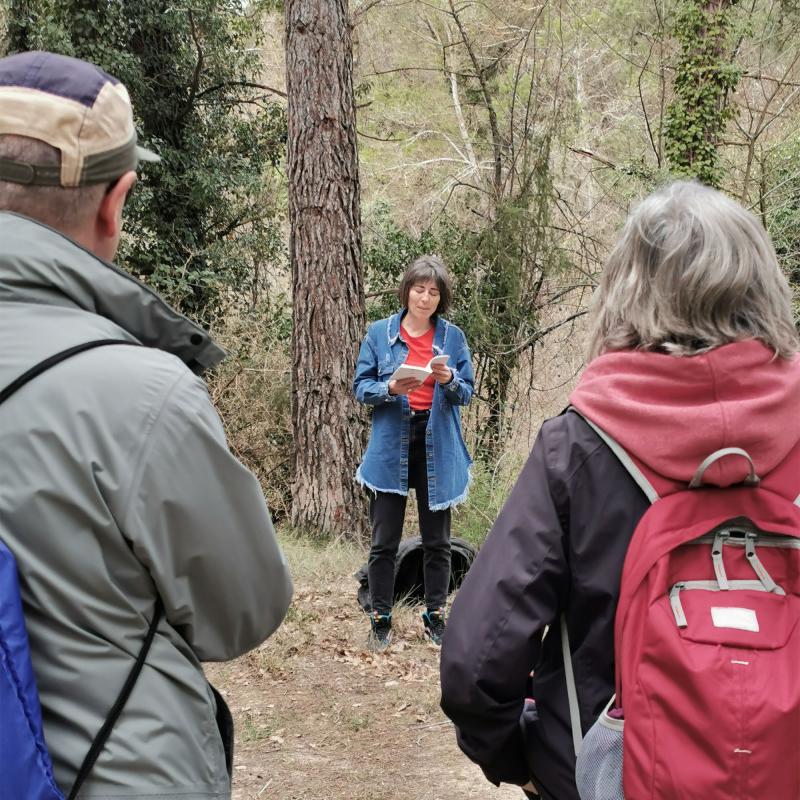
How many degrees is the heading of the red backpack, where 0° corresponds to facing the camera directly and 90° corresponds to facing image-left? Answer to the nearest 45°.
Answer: approximately 0°

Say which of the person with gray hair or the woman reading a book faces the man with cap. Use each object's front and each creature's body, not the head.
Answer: the woman reading a book

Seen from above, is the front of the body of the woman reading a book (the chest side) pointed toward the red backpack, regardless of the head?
yes

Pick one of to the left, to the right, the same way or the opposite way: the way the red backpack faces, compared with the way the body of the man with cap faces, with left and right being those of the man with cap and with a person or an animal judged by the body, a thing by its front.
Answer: the opposite way

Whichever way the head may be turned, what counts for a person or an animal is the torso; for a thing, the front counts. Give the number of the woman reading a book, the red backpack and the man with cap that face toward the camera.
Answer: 2

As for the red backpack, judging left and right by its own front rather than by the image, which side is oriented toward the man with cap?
right

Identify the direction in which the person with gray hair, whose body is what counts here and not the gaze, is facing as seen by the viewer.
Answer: away from the camera

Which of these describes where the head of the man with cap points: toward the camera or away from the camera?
away from the camera

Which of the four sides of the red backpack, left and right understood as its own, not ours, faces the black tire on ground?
back

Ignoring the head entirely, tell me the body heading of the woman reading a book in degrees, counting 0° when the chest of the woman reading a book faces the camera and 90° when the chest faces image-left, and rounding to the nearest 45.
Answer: approximately 0°

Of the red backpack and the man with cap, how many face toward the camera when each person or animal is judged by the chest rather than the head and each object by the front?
1

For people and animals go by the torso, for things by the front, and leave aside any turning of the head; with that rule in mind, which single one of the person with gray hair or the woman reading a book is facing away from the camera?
the person with gray hair

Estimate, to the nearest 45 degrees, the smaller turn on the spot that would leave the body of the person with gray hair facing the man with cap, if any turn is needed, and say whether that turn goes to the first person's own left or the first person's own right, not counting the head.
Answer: approximately 135° to the first person's own left

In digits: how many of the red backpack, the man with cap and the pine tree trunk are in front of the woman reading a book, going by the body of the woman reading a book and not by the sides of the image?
2
